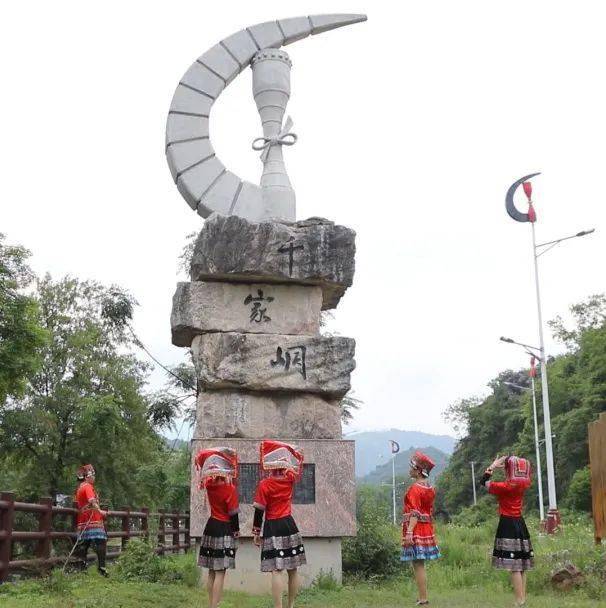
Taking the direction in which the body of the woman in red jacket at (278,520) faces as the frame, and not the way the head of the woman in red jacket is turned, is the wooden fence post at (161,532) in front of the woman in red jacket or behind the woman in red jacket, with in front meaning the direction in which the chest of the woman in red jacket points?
in front

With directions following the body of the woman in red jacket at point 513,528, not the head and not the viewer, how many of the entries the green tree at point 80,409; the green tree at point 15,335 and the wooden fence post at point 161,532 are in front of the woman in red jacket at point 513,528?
3

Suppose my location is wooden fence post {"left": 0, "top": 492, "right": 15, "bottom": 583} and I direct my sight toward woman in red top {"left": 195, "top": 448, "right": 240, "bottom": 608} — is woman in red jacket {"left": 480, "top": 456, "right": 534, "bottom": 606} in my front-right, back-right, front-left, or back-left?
front-left

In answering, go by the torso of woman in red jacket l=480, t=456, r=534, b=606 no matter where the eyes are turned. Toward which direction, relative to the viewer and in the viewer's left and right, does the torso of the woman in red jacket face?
facing away from the viewer and to the left of the viewer

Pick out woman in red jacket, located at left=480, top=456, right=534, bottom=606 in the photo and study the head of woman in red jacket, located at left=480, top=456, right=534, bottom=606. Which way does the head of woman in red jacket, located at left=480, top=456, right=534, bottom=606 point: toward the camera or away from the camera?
away from the camera

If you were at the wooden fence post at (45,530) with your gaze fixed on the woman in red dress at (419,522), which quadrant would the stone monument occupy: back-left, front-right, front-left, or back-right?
front-left

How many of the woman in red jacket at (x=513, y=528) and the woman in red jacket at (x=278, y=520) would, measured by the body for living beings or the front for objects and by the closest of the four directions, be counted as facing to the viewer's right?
0

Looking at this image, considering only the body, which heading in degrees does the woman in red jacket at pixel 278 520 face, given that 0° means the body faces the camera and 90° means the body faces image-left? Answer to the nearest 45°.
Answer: approximately 180°

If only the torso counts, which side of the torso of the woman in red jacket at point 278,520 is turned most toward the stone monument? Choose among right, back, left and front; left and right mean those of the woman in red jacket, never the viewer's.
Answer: front

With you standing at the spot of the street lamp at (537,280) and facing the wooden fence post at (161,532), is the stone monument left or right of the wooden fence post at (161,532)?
left

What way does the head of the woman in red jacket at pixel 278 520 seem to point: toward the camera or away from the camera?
away from the camera

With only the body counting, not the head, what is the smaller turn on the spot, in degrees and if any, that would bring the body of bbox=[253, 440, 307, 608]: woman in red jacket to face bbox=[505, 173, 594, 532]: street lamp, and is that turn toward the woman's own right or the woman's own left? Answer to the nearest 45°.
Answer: approximately 45° to the woman's own right
